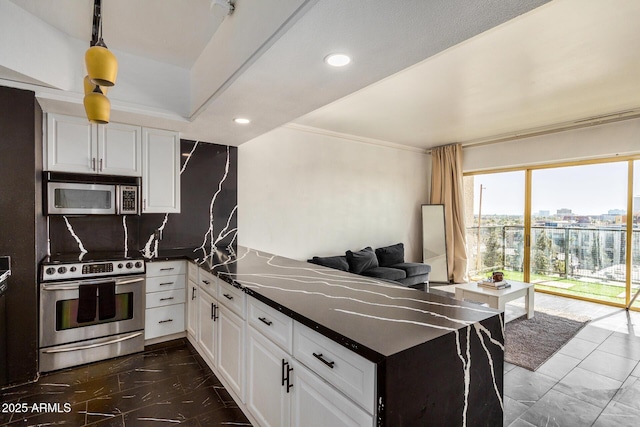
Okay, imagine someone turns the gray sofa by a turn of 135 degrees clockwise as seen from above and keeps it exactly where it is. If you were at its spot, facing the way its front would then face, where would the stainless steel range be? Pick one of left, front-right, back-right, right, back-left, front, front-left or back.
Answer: front-left

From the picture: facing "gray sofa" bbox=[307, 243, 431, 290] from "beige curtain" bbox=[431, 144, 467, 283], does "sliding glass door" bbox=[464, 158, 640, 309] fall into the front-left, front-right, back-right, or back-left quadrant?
back-left

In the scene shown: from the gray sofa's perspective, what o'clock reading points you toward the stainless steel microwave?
The stainless steel microwave is roughly at 3 o'clock from the gray sofa.

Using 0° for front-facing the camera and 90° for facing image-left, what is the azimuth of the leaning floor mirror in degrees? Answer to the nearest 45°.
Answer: approximately 0°

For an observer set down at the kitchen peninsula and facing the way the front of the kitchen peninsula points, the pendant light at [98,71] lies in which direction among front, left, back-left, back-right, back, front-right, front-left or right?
front-right

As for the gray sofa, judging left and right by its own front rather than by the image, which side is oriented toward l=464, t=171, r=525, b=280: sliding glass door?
left

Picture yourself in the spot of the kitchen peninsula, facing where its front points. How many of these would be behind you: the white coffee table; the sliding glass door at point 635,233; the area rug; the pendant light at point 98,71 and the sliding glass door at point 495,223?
4

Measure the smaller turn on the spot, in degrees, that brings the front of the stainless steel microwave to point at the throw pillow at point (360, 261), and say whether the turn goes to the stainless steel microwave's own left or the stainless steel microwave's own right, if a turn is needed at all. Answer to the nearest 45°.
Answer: approximately 90° to the stainless steel microwave's own left

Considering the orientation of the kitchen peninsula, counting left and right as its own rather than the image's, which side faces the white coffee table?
back

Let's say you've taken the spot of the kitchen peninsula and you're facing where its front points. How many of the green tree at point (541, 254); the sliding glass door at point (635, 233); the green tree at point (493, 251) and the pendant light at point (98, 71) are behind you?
3

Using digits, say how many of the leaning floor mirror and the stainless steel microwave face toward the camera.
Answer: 2

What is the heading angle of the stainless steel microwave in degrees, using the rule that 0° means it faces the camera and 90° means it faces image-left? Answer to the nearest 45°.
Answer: approximately 0°

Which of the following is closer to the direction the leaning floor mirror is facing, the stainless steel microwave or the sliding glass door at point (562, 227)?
the stainless steel microwave

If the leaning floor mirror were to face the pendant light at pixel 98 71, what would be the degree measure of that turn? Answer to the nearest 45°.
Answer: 0° — it already faces it

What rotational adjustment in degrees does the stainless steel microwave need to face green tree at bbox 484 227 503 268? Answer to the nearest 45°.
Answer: approximately 90° to its left
